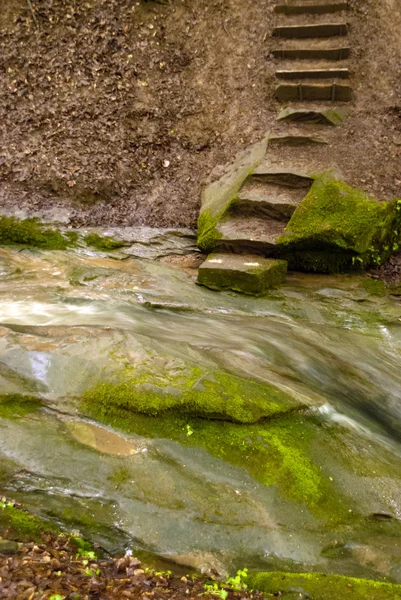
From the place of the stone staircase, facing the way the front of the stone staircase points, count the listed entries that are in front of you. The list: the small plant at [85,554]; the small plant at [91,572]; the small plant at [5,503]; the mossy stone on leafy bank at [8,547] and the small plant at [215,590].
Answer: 5

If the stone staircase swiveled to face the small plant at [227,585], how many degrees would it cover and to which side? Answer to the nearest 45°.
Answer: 0° — it already faces it

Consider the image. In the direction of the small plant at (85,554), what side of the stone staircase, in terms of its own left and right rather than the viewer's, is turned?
front

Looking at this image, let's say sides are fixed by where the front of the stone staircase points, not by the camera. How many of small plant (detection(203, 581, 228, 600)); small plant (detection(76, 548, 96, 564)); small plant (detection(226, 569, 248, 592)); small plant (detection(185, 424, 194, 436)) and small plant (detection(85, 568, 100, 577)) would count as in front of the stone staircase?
5

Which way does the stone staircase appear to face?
toward the camera

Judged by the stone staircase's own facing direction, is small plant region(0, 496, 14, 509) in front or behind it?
in front

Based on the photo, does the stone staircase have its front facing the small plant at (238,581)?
yes

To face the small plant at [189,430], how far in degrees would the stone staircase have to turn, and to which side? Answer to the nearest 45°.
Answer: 0° — it already faces it

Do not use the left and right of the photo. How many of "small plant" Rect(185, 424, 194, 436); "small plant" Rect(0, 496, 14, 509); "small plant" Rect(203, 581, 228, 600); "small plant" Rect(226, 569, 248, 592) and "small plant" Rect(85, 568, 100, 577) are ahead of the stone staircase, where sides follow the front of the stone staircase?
5

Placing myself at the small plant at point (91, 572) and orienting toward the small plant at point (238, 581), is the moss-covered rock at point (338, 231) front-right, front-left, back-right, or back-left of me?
front-left

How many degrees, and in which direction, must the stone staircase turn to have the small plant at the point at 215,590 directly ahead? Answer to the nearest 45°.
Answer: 0° — it already faces it

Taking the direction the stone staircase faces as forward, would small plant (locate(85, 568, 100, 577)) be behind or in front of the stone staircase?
in front
